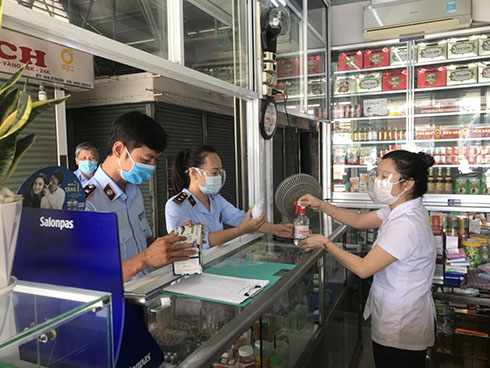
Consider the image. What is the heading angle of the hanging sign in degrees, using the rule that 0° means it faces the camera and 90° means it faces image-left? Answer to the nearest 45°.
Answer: approximately 315°

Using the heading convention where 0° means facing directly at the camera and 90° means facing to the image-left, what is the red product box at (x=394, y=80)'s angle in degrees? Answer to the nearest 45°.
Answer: approximately 0°

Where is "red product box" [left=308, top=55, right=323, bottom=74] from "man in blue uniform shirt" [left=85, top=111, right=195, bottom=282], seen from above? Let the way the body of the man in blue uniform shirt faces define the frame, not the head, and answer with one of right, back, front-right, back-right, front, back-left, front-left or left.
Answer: left

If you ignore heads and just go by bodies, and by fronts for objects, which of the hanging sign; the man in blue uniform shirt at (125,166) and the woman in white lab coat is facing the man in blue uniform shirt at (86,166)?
the woman in white lab coat

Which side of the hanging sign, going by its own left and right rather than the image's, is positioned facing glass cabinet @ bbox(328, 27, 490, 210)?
left

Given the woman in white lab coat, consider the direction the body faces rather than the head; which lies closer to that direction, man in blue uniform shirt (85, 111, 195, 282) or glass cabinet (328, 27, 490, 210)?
the man in blue uniform shirt

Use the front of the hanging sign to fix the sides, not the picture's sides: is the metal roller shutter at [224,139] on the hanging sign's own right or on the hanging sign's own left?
on the hanging sign's own left

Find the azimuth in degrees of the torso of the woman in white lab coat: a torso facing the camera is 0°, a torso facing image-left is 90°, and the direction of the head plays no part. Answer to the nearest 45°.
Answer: approximately 90°

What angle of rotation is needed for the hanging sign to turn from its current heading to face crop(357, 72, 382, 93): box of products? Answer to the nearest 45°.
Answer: approximately 90° to its left

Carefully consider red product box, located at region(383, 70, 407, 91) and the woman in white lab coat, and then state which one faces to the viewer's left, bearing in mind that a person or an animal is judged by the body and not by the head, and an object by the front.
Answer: the woman in white lab coat

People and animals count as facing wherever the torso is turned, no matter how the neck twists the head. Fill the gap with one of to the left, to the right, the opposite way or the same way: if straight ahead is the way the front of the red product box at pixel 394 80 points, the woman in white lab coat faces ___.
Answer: to the right

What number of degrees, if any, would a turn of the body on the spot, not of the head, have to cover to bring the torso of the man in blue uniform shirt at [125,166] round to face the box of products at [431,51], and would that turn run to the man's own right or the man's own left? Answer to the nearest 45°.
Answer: approximately 90° to the man's own left
